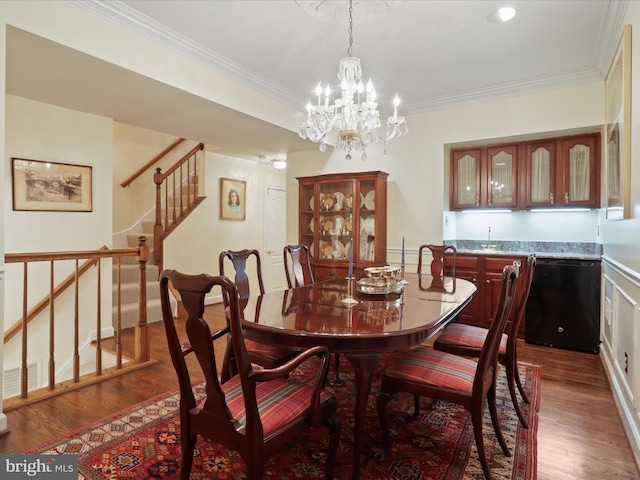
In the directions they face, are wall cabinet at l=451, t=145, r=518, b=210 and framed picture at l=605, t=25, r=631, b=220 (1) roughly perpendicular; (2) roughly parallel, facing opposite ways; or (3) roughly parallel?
roughly perpendicular

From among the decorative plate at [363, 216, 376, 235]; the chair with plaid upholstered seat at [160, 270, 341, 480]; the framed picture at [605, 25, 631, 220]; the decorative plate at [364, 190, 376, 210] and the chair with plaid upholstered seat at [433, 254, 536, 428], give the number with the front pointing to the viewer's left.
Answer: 2

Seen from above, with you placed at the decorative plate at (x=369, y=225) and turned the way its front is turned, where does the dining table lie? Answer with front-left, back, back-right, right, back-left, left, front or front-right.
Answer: front

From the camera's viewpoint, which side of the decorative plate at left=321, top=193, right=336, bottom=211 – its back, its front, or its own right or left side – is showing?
front

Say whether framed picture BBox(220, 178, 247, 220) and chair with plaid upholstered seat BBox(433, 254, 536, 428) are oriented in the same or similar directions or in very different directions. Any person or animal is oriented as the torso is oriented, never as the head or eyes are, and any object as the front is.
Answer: very different directions

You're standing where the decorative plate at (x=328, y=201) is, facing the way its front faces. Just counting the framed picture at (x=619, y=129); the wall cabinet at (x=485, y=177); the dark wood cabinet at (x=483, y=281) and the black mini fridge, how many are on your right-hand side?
0

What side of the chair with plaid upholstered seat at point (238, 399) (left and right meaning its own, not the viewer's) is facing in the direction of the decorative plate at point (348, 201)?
front

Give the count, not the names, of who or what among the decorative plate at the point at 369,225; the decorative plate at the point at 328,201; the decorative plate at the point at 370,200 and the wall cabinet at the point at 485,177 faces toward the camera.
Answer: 4

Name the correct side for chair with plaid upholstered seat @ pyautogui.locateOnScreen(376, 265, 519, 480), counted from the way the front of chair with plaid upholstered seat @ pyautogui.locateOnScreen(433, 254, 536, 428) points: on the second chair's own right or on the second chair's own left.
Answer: on the second chair's own left

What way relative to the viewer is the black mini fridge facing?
toward the camera

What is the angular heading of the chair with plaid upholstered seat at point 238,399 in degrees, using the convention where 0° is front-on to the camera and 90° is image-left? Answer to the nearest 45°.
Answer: approximately 225°

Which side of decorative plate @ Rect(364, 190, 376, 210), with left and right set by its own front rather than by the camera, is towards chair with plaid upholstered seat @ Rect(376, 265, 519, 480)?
front

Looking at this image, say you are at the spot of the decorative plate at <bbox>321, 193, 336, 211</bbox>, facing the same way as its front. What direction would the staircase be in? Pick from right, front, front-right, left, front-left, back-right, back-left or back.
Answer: right

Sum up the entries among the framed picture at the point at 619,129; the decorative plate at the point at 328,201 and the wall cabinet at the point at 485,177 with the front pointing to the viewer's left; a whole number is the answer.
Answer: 1

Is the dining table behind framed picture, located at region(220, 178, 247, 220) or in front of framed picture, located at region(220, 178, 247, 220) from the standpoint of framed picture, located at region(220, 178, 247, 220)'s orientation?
in front

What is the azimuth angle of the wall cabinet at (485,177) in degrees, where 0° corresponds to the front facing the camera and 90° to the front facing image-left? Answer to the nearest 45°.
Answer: approximately 0°

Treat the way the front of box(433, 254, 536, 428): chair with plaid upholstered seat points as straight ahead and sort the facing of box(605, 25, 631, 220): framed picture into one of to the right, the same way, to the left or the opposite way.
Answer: the same way

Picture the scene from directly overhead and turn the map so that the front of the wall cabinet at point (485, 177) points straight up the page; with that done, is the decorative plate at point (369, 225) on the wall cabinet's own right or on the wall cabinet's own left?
on the wall cabinet's own right

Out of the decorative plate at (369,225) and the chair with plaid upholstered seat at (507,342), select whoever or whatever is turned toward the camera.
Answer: the decorative plate

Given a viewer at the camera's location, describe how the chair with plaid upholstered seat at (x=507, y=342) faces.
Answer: facing to the left of the viewer

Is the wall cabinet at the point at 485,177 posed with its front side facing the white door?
no

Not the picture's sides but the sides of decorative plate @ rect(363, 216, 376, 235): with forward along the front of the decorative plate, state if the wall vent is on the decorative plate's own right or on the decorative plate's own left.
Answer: on the decorative plate's own right

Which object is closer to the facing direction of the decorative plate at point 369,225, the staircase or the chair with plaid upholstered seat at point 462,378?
the chair with plaid upholstered seat
